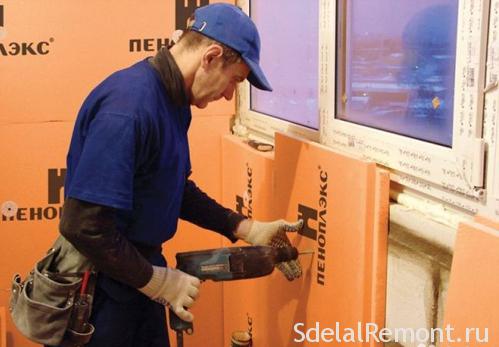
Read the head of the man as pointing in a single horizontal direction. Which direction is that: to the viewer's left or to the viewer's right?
to the viewer's right

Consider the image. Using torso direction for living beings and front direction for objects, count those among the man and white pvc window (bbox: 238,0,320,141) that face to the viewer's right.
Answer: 1

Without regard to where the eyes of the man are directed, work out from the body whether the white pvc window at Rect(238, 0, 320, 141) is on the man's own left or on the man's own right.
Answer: on the man's own left

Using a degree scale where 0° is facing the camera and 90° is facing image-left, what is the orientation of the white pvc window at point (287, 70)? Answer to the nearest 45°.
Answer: approximately 45°

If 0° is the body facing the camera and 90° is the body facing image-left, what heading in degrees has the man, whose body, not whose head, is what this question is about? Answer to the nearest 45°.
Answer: approximately 270°
